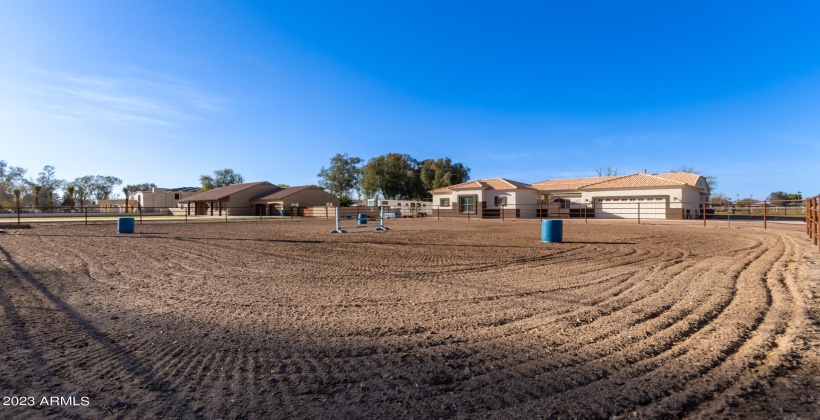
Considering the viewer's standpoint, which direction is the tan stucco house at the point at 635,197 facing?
facing the viewer

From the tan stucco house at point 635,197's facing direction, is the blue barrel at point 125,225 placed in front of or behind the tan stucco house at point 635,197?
in front

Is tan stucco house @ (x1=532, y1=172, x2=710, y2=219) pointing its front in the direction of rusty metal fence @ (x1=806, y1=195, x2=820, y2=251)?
yes

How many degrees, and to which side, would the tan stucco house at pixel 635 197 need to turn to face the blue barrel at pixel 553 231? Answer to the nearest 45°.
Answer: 0° — it already faces it

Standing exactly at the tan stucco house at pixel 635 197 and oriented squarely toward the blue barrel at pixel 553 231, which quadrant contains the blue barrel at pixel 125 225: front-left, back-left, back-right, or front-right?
front-right
